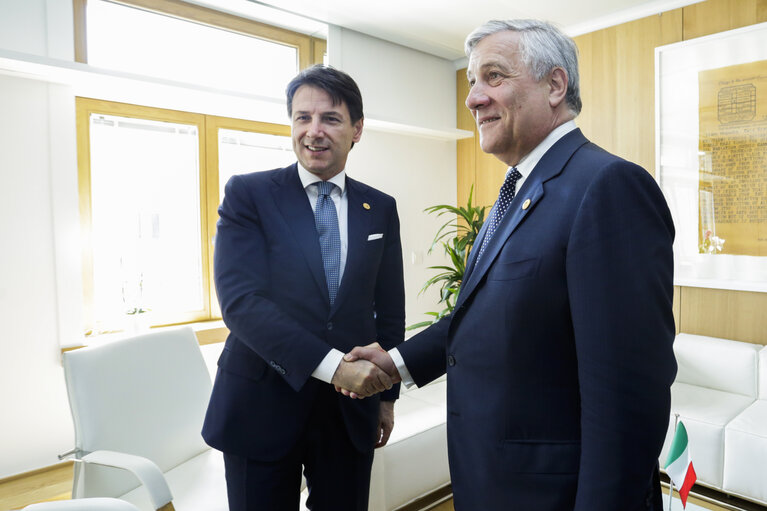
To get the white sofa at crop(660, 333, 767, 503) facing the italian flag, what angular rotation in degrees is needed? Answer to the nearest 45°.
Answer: approximately 45° to its left

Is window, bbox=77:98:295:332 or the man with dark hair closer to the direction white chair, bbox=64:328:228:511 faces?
the man with dark hair

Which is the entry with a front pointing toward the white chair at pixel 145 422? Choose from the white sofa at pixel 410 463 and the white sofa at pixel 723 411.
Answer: the white sofa at pixel 723 411

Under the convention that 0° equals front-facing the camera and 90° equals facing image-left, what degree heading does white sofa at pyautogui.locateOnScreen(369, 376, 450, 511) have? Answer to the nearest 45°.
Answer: approximately 315°

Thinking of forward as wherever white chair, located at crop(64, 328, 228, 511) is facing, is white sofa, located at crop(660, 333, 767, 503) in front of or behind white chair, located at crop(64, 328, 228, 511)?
in front

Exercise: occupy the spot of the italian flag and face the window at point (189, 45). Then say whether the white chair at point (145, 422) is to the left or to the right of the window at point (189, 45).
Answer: left

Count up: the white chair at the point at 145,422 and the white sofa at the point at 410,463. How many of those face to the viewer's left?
0
